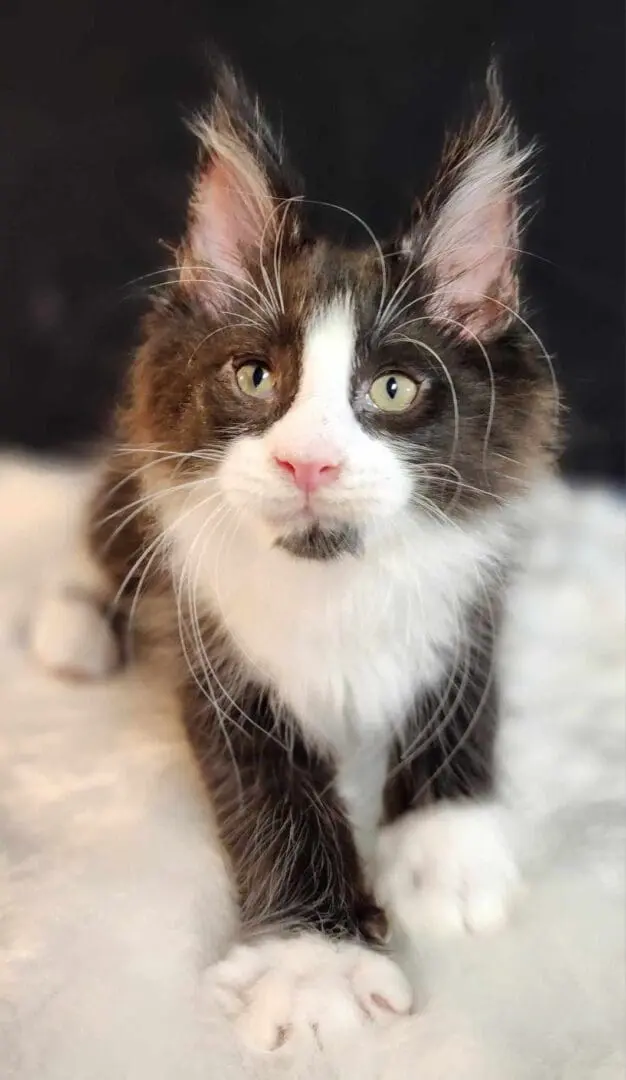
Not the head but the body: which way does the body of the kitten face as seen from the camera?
toward the camera
